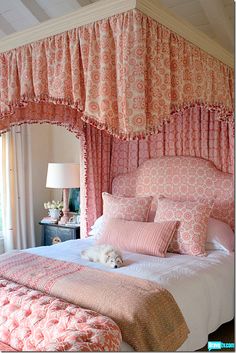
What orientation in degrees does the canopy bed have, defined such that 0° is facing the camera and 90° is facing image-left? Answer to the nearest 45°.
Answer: approximately 45°

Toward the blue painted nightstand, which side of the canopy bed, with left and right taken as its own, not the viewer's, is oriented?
right

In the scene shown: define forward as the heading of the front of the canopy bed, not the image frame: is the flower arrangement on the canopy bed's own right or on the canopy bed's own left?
on the canopy bed's own right
